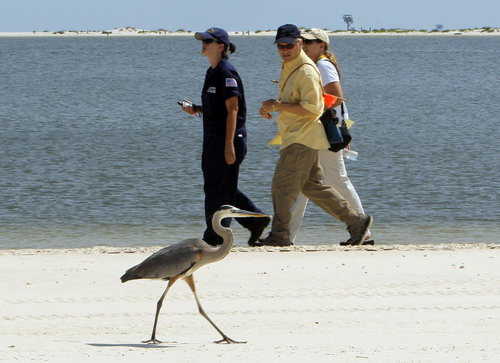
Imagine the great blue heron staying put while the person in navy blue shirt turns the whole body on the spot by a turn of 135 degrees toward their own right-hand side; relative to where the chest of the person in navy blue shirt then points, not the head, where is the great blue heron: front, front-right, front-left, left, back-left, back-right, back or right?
back-right

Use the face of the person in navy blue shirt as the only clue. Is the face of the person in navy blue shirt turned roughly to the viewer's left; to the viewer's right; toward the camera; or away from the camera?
to the viewer's left

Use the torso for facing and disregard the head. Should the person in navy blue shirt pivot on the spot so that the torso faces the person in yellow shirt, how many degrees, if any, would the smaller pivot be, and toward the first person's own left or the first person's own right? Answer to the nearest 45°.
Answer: approximately 180°

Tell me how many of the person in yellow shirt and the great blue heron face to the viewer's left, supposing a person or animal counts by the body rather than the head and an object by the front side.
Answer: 1

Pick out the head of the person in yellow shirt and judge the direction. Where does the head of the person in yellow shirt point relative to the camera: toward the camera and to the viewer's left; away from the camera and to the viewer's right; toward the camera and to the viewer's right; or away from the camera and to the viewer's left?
toward the camera and to the viewer's left

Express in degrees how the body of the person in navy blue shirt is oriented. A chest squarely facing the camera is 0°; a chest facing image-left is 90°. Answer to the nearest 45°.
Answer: approximately 90°

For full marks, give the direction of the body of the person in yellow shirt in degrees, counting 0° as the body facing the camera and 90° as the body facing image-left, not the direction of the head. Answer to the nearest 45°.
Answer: approximately 90°

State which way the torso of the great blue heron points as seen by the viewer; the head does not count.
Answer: to the viewer's right
